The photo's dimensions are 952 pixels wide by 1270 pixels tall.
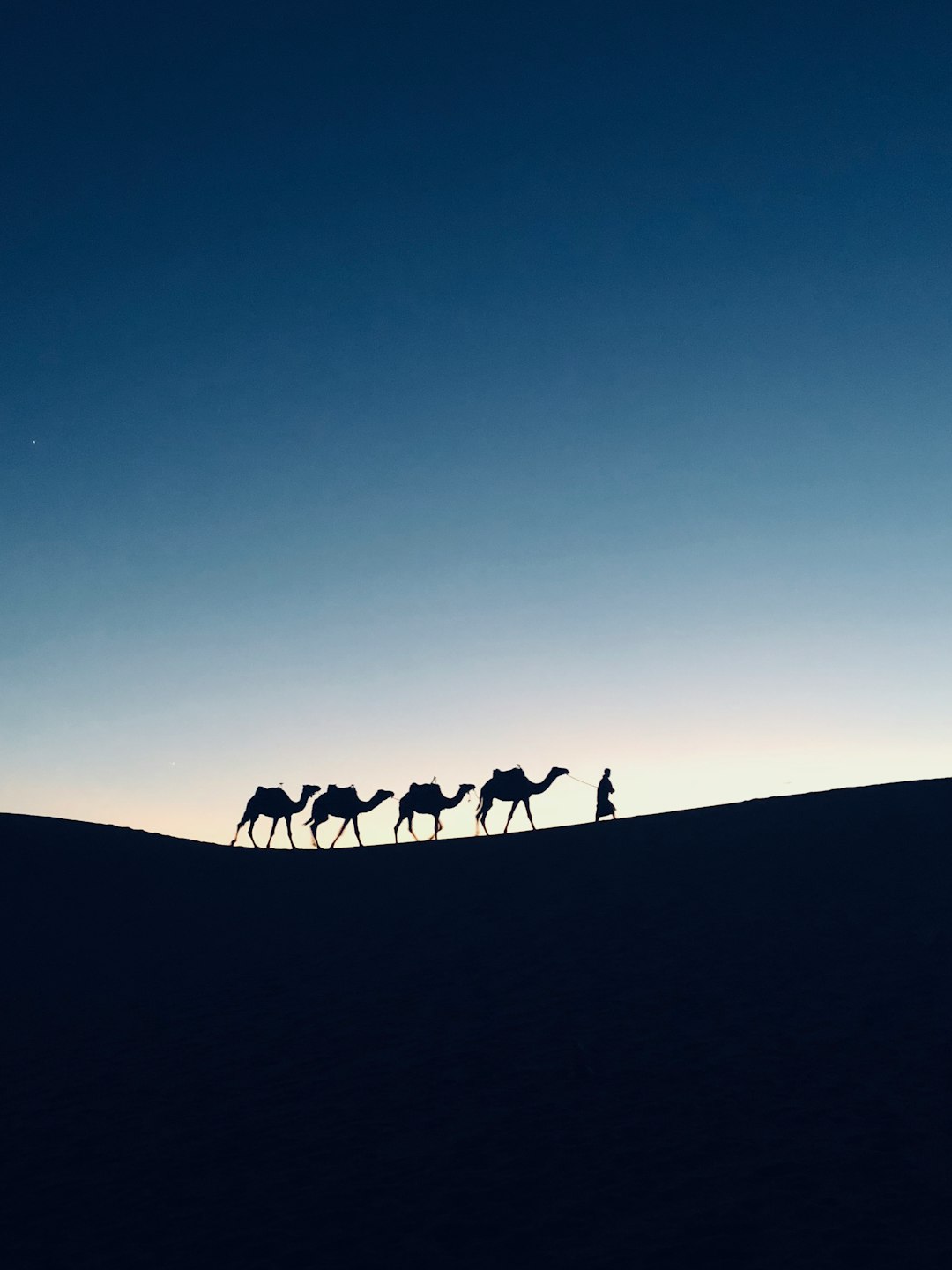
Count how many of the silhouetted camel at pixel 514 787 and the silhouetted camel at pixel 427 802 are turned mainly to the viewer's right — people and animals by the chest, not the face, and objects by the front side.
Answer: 2

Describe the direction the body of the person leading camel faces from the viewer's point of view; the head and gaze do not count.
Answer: to the viewer's right

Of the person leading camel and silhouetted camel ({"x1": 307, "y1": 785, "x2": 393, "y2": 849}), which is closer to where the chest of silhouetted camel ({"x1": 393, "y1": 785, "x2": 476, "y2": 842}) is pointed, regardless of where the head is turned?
the person leading camel

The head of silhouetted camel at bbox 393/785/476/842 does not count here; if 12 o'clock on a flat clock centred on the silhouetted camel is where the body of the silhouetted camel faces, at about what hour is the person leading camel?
The person leading camel is roughly at 1 o'clock from the silhouetted camel.

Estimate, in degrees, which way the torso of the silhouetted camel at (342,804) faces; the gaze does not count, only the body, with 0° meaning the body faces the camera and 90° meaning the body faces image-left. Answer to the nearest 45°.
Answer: approximately 270°

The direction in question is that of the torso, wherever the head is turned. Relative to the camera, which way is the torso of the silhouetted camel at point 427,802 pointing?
to the viewer's right

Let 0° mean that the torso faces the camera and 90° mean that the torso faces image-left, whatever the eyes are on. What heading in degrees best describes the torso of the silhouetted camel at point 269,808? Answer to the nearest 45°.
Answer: approximately 270°

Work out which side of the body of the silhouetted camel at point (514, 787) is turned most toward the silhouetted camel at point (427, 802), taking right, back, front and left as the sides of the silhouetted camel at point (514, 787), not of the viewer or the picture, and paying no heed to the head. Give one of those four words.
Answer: back

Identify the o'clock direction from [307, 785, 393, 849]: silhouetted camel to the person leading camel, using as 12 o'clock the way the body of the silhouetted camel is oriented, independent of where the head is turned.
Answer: The person leading camel is roughly at 1 o'clock from the silhouetted camel.

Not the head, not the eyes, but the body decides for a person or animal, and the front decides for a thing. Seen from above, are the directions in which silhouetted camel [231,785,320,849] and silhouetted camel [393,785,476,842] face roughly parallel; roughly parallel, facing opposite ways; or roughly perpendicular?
roughly parallel

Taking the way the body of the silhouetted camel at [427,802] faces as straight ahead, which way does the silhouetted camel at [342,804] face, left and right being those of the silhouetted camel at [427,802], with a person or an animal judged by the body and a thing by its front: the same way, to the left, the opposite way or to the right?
the same way

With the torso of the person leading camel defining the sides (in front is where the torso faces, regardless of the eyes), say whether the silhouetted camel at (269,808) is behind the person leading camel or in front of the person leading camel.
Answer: behind

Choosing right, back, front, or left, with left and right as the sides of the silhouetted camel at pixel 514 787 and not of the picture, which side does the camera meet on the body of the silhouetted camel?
right

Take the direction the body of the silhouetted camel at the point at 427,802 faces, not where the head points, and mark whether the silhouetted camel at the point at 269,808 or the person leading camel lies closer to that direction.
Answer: the person leading camel

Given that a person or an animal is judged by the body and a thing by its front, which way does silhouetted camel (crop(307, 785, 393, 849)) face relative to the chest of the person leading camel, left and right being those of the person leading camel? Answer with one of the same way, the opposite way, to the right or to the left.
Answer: the same way

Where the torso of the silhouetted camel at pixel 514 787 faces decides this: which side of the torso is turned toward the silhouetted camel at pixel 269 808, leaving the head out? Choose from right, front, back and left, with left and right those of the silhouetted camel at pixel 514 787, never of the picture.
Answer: back

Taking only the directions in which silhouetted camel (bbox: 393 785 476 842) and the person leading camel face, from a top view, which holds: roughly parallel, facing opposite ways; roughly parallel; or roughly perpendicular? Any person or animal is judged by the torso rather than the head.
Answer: roughly parallel
